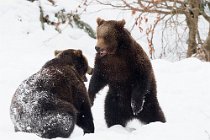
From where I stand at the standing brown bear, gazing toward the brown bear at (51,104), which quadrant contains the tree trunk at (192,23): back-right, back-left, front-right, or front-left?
back-right

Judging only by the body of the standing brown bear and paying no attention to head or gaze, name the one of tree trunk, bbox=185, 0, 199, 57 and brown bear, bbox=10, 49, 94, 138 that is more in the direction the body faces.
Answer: the brown bear

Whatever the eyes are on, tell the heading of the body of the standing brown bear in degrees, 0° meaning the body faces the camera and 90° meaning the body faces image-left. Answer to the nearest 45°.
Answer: approximately 45°

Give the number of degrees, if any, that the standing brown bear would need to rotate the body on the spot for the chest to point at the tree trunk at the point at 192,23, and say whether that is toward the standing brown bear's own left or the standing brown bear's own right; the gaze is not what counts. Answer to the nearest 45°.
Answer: approximately 135° to the standing brown bear's own right

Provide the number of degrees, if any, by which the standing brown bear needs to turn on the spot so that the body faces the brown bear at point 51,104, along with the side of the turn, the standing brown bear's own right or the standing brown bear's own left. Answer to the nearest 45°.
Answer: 0° — it already faces it

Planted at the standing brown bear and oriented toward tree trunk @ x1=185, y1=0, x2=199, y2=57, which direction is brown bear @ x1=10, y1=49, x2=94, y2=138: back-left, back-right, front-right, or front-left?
back-left
